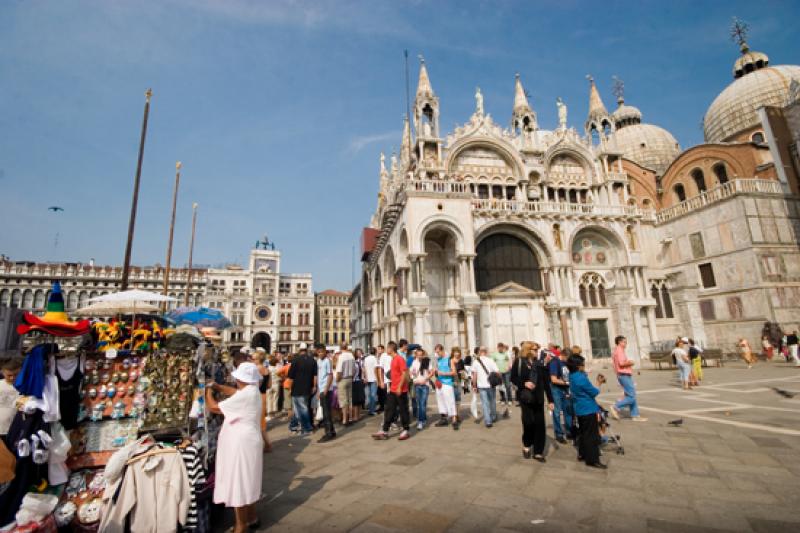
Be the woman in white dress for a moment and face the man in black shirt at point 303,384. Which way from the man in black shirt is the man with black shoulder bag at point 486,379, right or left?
right

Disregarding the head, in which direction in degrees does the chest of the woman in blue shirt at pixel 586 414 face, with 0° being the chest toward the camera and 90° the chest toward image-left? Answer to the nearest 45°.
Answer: approximately 270°

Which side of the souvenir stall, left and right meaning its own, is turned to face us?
front

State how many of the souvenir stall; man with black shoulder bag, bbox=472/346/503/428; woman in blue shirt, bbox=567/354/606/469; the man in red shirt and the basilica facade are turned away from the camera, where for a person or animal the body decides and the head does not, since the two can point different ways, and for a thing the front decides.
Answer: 1

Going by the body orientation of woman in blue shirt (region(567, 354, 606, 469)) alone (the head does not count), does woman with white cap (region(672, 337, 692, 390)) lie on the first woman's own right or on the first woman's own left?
on the first woman's own left

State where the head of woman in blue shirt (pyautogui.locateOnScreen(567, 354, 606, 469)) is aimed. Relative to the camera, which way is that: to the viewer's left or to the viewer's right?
to the viewer's right

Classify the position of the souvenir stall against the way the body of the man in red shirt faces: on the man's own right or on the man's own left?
on the man's own left

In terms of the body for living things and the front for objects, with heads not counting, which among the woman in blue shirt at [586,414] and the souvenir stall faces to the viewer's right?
the woman in blue shirt
